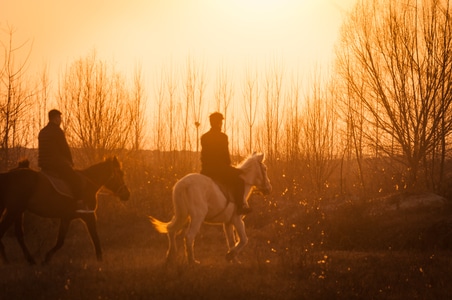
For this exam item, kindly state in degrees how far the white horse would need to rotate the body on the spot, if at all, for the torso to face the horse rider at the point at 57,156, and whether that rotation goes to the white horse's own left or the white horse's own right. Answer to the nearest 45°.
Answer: approximately 135° to the white horse's own left

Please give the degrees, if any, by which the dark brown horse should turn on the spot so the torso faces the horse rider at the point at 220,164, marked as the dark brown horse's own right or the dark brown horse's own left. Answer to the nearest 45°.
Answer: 0° — it already faces them

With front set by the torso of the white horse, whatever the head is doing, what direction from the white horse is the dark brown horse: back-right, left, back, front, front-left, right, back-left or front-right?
back-left

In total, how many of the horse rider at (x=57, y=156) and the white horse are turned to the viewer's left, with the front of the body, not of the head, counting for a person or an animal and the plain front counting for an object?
0

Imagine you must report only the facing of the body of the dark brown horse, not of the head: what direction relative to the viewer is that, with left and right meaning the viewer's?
facing to the right of the viewer

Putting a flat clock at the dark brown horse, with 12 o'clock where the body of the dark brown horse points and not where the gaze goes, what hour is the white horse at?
The white horse is roughly at 1 o'clock from the dark brown horse.

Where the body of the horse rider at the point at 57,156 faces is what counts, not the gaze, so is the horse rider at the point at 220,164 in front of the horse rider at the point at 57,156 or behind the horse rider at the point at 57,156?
in front

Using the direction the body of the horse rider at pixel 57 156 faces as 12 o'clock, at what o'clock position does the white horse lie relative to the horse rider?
The white horse is roughly at 1 o'clock from the horse rider.

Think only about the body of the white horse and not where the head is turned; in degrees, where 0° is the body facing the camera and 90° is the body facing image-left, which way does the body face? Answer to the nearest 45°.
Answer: approximately 225°

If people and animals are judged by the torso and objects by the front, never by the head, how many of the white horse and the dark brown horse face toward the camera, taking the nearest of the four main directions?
0

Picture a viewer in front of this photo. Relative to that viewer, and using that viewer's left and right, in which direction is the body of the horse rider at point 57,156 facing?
facing to the right of the viewer
